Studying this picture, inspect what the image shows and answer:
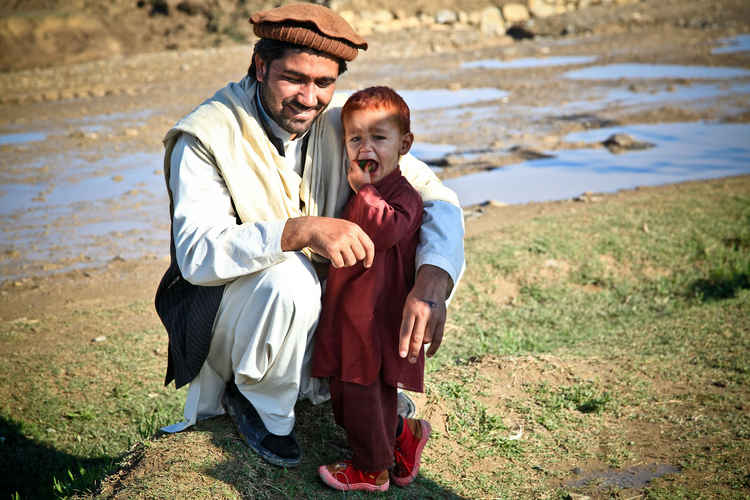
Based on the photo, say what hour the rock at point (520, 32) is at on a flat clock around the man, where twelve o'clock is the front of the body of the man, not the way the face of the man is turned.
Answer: The rock is roughly at 8 o'clock from the man.

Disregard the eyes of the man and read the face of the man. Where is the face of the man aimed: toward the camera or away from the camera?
toward the camera

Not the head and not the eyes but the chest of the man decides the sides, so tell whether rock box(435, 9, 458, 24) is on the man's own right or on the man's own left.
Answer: on the man's own left

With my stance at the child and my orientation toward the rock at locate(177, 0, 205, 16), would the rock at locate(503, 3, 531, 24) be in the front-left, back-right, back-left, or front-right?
front-right

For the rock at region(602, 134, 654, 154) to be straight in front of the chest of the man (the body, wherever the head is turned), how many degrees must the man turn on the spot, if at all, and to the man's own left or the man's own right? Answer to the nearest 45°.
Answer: approximately 90° to the man's own left

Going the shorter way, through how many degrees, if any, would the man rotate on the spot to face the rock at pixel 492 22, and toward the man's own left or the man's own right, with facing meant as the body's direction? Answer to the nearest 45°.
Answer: approximately 135° to the man's own left

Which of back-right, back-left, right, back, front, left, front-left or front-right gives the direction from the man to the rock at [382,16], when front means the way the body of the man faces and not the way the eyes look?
back-left

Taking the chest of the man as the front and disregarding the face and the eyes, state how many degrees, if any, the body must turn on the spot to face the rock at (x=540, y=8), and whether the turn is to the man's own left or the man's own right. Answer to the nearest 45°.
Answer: approximately 135° to the man's own left
